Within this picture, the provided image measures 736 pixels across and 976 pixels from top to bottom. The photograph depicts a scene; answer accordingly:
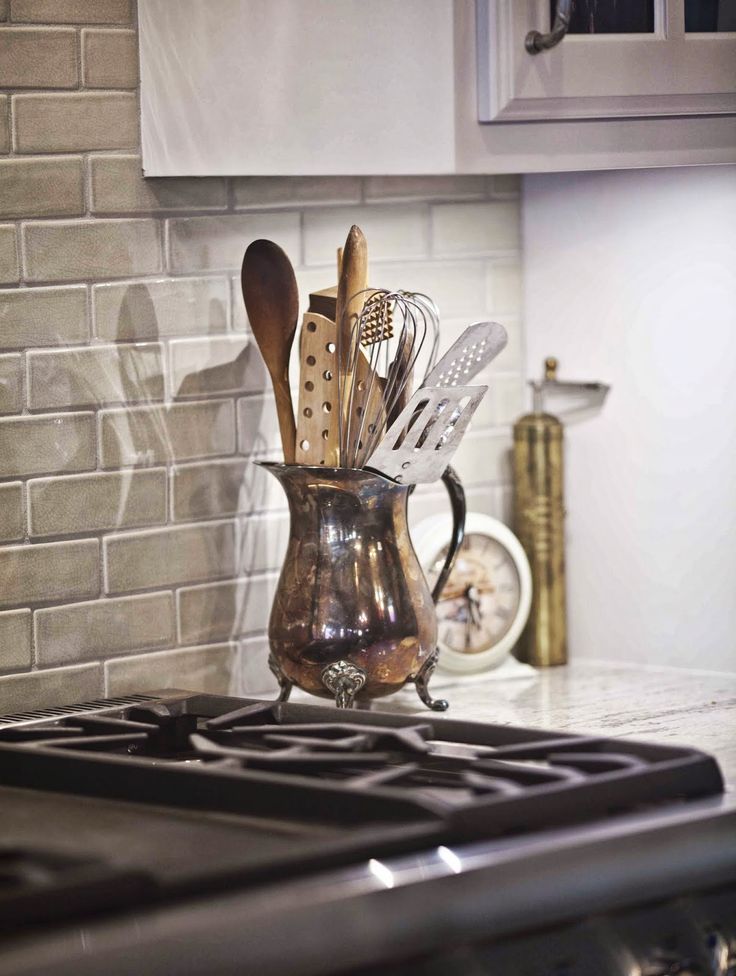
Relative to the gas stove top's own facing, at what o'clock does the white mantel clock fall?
The white mantel clock is roughly at 8 o'clock from the gas stove top.

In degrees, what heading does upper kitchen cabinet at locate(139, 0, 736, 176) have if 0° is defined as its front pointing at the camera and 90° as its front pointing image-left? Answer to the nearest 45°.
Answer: approximately 315°

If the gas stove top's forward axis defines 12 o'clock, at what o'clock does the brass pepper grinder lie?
The brass pepper grinder is roughly at 8 o'clock from the gas stove top.
